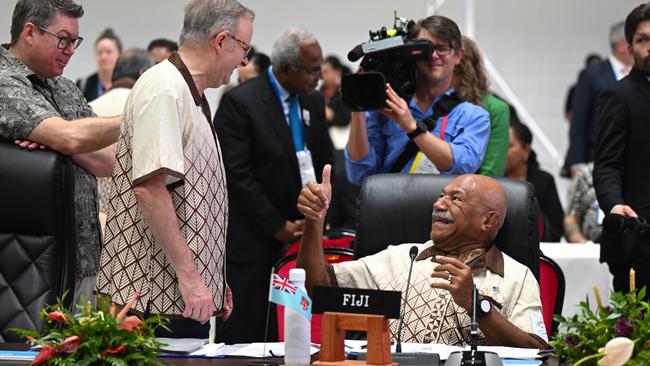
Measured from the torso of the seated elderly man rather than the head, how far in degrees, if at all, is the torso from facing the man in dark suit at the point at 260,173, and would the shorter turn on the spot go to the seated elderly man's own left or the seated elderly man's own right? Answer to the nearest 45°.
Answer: approximately 90° to the seated elderly man's own right

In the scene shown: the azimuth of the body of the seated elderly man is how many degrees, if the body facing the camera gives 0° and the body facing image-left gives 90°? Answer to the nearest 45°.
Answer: approximately 45°

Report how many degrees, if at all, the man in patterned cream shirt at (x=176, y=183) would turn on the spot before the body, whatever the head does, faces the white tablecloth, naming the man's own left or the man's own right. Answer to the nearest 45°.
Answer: approximately 45° to the man's own left

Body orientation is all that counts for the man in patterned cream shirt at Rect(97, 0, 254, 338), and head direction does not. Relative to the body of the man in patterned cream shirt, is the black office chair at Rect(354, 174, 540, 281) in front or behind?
in front

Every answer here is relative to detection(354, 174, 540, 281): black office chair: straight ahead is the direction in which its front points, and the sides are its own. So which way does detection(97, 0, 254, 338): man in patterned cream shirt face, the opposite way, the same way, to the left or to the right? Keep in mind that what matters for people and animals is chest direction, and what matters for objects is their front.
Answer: to the left

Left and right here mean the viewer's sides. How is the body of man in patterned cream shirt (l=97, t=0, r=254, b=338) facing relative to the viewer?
facing to the right of the viewer

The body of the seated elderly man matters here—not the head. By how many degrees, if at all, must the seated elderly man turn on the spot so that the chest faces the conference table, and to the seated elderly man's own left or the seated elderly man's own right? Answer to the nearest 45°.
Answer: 0° — they already face it

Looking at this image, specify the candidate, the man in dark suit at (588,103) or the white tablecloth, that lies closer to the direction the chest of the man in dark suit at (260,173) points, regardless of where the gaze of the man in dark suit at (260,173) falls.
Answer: the white tablecloth

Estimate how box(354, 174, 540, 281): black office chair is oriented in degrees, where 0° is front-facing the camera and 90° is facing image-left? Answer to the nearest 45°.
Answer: approximately 0°

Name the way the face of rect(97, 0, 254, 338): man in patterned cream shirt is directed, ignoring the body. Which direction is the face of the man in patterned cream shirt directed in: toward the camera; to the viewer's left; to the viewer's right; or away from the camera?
to the viewer's right

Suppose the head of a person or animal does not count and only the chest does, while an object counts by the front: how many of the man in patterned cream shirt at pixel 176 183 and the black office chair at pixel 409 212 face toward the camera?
1
